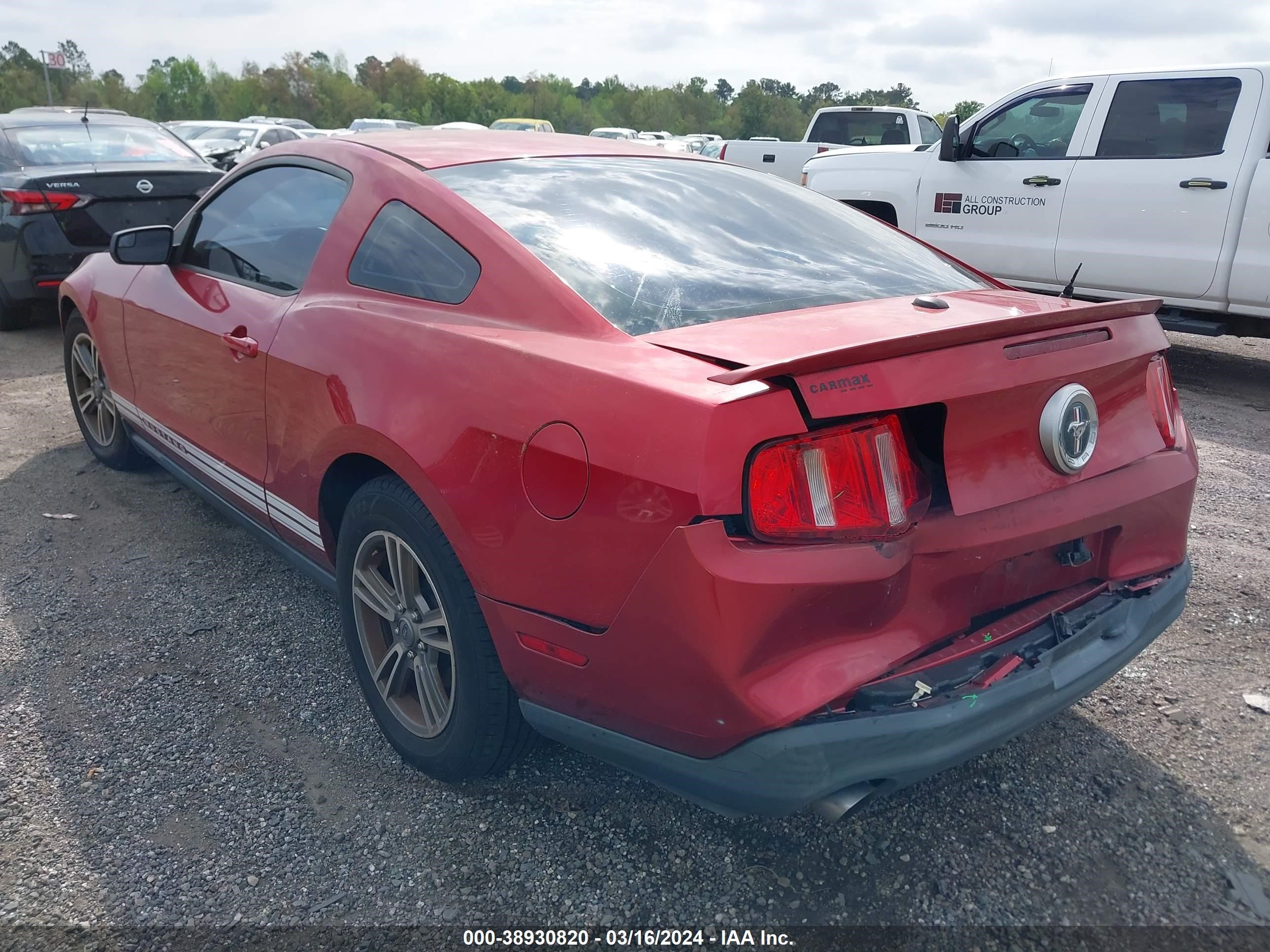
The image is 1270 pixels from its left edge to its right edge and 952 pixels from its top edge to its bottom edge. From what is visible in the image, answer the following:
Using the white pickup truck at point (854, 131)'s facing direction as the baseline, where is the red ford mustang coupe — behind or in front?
behind

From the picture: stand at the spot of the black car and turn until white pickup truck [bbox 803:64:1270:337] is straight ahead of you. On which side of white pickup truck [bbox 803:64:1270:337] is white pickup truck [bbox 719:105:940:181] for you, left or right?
left

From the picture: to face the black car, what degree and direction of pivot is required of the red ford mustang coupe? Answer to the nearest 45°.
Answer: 0° — it already faces it

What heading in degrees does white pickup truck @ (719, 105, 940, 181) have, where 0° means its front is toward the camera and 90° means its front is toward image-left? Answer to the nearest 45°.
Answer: approximately 225°

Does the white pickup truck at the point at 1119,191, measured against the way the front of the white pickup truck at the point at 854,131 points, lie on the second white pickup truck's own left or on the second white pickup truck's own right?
on the second white pickup truck's own right

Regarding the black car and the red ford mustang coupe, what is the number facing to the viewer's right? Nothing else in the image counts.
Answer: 0

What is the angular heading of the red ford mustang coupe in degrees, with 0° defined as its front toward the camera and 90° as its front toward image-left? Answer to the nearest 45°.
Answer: approximately 135°

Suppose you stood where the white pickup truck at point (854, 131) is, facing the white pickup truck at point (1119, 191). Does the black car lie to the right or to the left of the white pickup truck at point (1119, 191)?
right

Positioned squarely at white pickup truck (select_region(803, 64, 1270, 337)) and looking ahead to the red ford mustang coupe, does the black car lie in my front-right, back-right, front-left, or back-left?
front-right

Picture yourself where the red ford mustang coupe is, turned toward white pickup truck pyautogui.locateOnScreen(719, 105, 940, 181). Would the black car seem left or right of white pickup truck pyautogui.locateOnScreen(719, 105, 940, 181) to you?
left

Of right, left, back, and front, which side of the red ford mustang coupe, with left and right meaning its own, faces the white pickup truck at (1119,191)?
right

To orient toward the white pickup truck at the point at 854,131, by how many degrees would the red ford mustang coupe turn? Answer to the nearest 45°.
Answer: approximately 45° to its right

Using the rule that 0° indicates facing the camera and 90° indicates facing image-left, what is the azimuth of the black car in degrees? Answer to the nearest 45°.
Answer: approximately 135°
